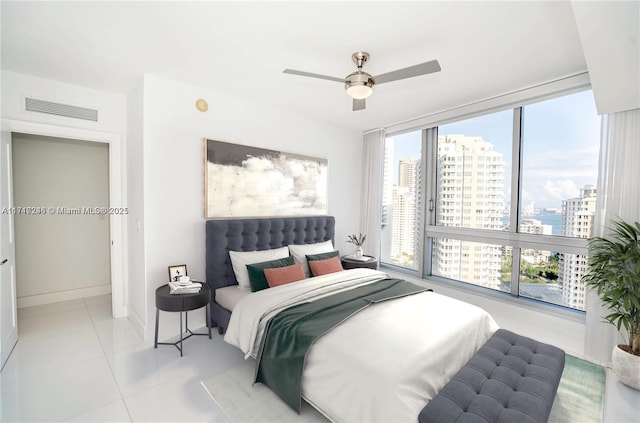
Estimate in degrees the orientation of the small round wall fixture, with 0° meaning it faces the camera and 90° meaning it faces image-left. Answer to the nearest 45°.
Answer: approximately 315°

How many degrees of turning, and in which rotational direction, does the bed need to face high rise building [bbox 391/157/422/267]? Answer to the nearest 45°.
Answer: approximately 135° to its left

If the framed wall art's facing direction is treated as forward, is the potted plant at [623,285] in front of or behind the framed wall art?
in front

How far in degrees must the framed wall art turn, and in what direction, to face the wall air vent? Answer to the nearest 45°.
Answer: approximately 135° to its right

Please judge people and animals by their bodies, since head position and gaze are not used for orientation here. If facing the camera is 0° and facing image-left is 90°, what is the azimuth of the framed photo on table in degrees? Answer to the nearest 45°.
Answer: approximately 315°

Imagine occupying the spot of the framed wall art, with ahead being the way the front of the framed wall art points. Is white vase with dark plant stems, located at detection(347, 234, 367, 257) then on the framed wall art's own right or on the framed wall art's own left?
on the framed wall art's own left

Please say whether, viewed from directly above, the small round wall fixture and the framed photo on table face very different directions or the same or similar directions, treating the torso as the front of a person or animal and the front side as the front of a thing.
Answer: same or similar directions

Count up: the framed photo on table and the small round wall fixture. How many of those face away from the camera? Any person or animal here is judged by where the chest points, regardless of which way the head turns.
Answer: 0

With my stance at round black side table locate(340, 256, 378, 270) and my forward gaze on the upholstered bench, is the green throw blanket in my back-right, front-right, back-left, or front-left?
front-right

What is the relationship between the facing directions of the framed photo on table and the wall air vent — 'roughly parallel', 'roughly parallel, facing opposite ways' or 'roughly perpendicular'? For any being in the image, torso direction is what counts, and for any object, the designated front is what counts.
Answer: roughly parallel

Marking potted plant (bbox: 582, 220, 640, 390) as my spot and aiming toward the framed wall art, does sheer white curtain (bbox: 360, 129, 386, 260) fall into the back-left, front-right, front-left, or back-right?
front-right

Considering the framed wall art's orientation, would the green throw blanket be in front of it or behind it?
in front

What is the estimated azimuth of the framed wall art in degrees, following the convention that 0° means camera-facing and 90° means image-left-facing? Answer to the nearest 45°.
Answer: approximately 315°

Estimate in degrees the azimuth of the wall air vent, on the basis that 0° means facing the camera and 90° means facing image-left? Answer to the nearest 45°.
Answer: approximately 315°

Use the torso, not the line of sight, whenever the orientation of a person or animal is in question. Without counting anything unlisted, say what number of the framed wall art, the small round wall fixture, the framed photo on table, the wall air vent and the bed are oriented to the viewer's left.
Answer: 0

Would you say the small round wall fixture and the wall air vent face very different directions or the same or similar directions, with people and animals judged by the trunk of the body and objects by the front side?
same or similar directions

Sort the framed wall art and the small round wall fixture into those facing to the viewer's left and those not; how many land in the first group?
0
